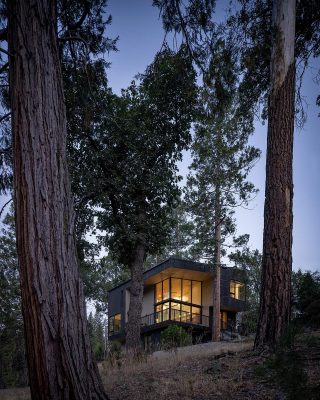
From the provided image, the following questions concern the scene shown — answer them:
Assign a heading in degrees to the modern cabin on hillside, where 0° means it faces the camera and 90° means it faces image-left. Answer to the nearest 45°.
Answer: approximately 0°

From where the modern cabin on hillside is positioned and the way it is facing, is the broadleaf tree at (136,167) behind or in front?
in front

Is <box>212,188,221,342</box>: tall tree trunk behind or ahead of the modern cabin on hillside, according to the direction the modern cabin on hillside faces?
ahead

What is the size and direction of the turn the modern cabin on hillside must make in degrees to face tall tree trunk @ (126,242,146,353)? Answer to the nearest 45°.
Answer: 0° — it already faces it

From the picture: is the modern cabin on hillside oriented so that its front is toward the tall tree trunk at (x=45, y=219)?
yes
